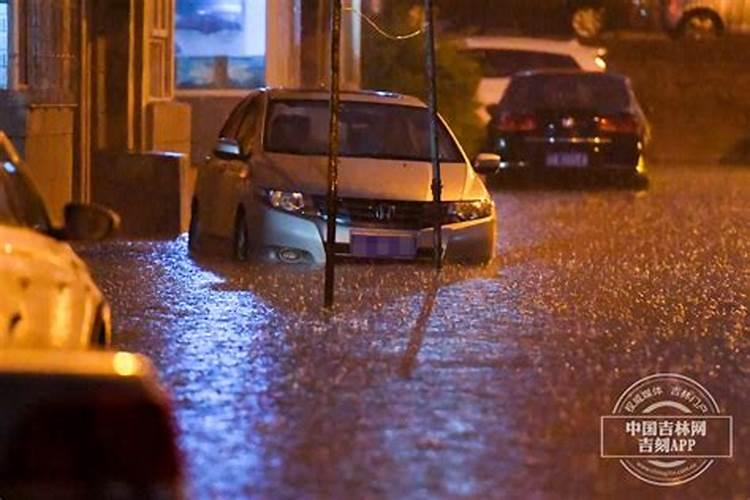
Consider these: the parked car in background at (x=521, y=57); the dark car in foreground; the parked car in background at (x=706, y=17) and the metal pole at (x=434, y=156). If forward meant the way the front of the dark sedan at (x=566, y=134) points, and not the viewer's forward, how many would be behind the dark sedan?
2

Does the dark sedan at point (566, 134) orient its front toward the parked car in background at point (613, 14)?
yes

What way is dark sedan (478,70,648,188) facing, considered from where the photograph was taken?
facing away from the viewer

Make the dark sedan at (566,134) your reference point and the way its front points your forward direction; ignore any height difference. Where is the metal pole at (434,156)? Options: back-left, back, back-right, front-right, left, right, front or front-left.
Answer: back

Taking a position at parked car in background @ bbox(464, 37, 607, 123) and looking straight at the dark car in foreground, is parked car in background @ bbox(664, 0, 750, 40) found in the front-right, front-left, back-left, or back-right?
back-left

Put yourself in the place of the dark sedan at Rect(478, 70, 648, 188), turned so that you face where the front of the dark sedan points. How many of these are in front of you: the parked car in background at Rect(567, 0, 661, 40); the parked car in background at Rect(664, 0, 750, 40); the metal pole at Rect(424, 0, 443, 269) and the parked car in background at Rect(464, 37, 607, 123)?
3

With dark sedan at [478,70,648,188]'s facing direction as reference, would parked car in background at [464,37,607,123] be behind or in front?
in front

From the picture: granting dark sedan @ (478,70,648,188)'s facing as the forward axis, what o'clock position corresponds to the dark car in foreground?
The dark car in foreground is roughly at 6 o'clock from the dark sedan.

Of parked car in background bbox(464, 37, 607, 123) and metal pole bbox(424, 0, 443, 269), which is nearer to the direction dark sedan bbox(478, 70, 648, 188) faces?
the parked car in background

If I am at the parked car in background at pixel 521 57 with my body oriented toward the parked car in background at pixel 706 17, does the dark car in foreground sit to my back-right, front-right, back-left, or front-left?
back-right

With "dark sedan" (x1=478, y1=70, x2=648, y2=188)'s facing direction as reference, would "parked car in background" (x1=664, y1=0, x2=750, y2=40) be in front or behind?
in front
